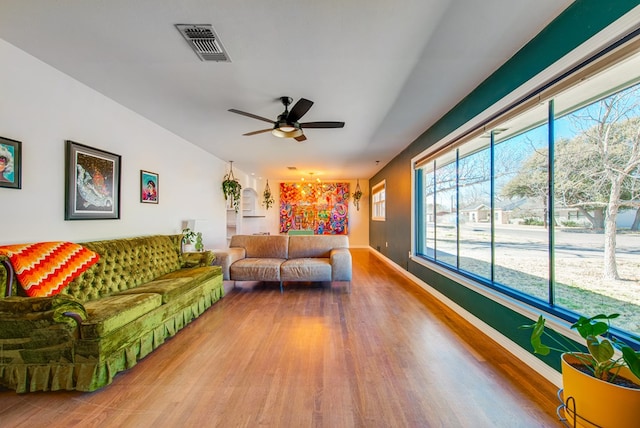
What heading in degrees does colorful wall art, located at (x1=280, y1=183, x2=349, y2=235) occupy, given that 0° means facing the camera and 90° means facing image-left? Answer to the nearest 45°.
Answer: approximately 0°

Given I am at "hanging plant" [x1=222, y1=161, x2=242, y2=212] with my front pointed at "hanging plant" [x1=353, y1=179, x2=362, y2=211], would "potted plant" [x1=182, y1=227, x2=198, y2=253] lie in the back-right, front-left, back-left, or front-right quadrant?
back-right

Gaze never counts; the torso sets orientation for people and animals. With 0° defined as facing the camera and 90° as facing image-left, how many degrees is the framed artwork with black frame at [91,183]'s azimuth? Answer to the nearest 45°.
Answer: approximately 315°

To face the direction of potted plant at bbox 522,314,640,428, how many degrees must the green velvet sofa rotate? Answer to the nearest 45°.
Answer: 0° — it already faces it

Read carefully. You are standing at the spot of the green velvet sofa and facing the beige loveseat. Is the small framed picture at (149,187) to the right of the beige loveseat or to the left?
left

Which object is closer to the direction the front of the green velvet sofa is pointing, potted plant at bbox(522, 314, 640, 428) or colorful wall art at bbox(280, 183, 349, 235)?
the potted plant

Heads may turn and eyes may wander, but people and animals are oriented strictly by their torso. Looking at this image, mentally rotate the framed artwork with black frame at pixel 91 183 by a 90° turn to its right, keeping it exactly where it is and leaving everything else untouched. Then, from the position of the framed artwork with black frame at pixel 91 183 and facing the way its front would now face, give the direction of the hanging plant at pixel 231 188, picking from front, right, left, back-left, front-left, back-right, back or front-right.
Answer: back

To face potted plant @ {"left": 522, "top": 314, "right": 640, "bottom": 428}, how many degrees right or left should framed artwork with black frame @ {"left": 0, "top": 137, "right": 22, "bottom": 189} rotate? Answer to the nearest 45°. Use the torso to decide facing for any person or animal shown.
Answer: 0° — it already faces it

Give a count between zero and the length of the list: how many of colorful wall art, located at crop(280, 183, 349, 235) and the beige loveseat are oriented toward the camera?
2

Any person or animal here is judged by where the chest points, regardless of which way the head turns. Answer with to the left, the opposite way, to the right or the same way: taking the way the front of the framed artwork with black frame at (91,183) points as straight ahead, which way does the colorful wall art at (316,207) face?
to the right

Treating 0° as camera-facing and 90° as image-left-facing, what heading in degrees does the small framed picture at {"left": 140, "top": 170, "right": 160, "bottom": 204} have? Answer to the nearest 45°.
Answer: approximately 315°

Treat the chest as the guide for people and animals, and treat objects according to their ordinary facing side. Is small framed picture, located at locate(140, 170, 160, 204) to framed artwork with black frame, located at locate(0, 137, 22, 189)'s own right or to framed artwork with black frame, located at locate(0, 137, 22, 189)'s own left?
on its left
